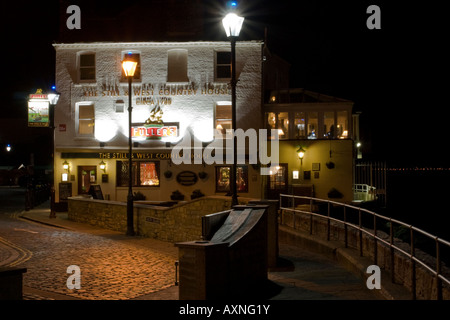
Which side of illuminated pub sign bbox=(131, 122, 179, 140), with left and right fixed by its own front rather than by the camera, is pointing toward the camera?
front

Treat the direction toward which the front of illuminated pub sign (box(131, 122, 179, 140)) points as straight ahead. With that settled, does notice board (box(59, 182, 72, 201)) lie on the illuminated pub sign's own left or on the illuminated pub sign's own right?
on the illuminated pub sign's own right

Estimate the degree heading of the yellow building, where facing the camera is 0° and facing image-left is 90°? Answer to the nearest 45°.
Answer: approximately 0°

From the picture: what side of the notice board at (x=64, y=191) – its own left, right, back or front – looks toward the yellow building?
left

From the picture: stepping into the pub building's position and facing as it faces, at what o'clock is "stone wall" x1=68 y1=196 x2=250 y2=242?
The stone wall is roughly at 12 o'clock from the pub building.

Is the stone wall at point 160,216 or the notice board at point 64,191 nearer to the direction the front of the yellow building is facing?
the stone wall

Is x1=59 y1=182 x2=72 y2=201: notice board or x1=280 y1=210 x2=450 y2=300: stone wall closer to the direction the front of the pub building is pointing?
the stone wall

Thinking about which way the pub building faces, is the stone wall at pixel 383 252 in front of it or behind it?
in front

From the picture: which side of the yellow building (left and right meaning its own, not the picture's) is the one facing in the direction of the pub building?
right

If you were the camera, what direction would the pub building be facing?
facing the viewer

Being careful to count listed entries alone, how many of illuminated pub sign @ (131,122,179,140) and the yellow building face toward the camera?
2

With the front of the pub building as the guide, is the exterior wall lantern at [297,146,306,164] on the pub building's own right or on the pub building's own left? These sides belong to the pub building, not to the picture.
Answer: on the pub building's own left

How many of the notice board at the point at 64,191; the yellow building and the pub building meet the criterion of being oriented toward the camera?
3

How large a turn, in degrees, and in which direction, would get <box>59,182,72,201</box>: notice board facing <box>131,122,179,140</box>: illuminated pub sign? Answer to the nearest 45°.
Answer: approximately 90° to its left
